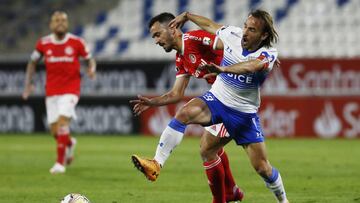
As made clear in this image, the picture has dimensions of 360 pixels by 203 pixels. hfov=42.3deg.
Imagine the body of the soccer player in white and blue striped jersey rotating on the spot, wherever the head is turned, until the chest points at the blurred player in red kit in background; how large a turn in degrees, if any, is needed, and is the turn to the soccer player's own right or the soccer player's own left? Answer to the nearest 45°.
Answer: approximately 90° to the soccer player's own right

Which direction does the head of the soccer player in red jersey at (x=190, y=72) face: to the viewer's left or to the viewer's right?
to the viewer's left

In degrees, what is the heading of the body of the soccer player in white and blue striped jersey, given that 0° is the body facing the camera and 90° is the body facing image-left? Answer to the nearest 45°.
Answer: approximately 45°

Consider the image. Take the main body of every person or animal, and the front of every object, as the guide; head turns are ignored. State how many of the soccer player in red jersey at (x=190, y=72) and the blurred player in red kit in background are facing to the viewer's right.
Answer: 0

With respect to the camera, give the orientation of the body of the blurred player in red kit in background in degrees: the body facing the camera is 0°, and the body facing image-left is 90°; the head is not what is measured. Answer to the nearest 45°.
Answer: approximately 0°

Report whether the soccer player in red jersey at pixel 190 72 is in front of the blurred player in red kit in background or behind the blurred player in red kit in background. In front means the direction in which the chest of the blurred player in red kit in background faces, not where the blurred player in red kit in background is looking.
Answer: in front

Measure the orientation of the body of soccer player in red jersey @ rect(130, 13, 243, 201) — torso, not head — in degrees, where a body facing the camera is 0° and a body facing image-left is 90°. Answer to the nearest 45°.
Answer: approximately 45°
